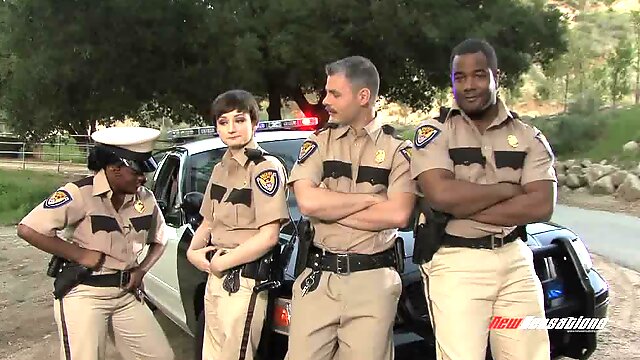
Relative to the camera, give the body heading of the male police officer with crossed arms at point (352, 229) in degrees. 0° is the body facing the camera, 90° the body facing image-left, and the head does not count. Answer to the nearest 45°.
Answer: approximately 0°

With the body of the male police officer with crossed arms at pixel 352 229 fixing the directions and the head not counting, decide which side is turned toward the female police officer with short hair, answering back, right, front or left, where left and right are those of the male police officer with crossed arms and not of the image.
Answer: right

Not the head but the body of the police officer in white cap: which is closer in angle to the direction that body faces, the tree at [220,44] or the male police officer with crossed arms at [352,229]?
the male police officer with crossed arms

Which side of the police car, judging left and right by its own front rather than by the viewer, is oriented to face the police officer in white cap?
right

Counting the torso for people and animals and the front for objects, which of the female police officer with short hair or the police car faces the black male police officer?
the police car

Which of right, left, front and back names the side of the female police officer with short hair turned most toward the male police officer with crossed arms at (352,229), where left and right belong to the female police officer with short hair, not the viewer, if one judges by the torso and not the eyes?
left

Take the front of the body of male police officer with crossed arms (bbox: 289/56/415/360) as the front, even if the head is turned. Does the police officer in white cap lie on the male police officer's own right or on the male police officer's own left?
on the male police officer's own right

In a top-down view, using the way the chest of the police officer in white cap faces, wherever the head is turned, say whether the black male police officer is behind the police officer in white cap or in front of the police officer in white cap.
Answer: in front

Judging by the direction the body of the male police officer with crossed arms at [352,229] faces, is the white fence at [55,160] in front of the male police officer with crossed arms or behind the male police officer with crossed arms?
behind

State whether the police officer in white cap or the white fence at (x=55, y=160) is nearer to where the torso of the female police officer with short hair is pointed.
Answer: the police officer in white cap

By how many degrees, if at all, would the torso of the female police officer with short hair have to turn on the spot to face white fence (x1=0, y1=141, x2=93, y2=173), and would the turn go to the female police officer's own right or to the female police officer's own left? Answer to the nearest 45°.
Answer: approximately 135° to the female police officer's own right

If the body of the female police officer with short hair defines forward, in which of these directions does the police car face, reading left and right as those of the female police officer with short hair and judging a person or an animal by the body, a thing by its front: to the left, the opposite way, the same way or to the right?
to the left
